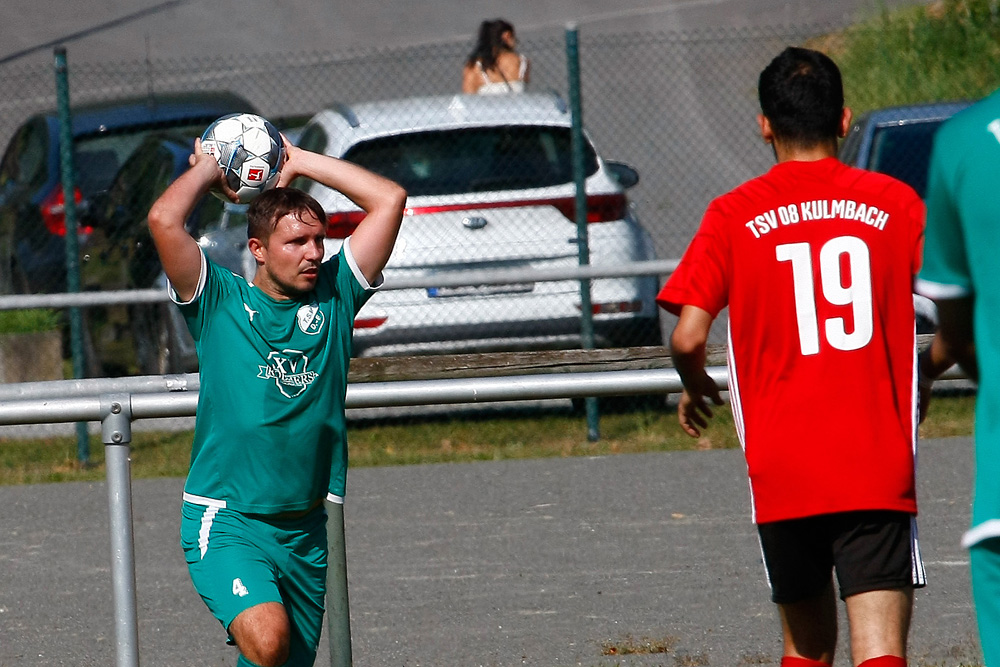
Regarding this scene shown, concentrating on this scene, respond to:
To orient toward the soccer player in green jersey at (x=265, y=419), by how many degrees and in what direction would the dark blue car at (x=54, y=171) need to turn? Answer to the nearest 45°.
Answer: approximately 135° to its right

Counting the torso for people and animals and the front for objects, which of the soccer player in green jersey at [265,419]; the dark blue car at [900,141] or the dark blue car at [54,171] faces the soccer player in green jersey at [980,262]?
the soccer player in green jersey at [265,419]

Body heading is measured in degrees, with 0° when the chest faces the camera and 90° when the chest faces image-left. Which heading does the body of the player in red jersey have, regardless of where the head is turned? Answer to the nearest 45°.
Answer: approximately 180°

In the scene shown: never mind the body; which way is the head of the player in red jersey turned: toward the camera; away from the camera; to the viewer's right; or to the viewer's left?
away from the camera

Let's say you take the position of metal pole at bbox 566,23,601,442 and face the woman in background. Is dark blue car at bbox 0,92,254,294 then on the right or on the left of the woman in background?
left

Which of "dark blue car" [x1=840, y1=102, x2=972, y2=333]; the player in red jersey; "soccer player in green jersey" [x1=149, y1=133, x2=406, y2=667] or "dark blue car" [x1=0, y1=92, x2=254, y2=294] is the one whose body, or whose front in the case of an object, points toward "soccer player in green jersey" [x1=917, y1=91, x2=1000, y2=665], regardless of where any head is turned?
"soccer player in green jersey" [x1=149, y1=133, x2=406, y2=667]

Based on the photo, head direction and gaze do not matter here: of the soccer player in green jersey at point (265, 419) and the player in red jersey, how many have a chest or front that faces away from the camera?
1

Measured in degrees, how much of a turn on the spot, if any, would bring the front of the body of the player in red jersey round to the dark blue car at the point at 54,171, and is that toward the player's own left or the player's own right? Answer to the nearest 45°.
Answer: approximately 45° to the player's own left

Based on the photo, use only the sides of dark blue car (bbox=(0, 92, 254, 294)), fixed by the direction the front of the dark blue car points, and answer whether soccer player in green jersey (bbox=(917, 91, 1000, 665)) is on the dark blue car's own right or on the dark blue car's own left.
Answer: on the dark blue car's own right

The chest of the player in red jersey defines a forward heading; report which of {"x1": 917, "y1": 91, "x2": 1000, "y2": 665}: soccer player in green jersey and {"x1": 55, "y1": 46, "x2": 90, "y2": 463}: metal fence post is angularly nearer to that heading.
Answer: the metal fence post

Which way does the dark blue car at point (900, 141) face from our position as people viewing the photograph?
facing away from the viewer and to the right of the viewer

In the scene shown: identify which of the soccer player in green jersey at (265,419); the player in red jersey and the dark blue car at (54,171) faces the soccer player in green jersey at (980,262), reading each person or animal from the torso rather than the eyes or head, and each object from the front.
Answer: the soccer player in green jersey at (265,419)

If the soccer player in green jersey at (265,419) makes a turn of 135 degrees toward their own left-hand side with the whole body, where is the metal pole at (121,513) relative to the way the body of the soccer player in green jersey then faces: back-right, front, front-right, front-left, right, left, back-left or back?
left

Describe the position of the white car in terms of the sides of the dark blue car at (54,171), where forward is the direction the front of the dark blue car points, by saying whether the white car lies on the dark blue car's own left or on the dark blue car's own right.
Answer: on the dark blue car's own right
